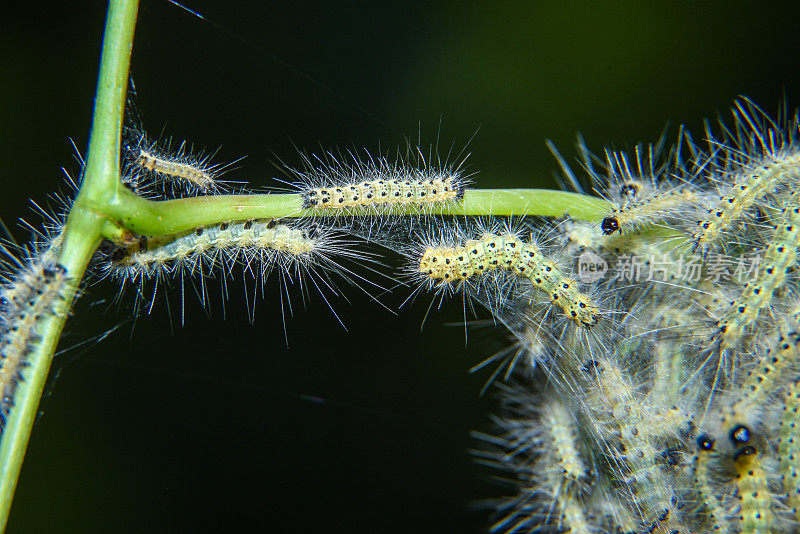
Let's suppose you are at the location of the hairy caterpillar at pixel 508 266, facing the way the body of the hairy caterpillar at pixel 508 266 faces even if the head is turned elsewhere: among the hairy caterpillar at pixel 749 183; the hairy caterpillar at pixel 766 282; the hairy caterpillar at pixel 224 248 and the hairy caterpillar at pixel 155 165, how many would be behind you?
2

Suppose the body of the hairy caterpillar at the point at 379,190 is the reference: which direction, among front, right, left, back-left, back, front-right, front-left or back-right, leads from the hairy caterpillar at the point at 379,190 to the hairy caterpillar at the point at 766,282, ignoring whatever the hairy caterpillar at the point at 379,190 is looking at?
back

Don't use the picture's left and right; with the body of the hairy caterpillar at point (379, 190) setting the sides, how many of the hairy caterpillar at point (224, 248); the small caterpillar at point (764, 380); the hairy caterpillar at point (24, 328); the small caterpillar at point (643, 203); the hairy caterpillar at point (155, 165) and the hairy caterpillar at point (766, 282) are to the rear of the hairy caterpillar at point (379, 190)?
3
